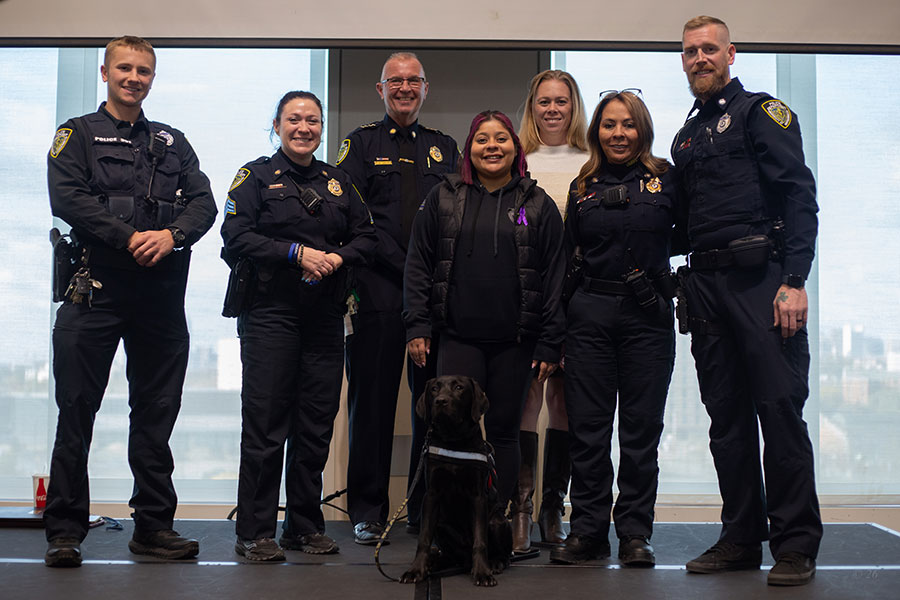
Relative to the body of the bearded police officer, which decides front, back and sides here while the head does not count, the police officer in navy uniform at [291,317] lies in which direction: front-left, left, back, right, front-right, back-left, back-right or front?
front-right

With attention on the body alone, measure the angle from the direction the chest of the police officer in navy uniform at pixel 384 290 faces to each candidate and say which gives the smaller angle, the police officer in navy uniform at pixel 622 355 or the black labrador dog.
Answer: the black labrador dog

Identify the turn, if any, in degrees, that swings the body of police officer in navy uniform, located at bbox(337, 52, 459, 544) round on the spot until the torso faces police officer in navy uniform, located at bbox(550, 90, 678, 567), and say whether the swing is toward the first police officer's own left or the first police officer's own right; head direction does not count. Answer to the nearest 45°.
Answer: approximately 45° to the first police officer's own left

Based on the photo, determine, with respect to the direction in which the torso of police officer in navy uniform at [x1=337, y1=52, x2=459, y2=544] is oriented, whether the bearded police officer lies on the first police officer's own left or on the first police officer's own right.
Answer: on the first police officer's own left

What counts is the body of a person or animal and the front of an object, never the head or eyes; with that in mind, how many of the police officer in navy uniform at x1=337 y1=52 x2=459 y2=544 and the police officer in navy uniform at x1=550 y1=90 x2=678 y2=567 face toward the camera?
2

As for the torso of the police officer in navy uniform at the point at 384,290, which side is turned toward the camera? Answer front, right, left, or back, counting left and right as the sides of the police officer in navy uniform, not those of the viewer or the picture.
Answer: front

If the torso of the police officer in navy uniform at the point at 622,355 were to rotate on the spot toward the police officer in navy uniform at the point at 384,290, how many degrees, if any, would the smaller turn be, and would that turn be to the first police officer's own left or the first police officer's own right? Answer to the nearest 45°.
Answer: approximately 90° to the first police officer's own right

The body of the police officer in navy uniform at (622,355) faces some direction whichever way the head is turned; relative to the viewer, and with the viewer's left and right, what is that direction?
facing the viewer

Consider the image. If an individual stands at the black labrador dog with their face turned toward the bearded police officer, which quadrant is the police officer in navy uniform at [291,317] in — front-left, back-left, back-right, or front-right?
back-left

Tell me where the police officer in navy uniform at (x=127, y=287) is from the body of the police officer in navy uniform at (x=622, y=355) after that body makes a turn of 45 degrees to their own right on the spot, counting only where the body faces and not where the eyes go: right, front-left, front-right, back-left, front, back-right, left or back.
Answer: front-right

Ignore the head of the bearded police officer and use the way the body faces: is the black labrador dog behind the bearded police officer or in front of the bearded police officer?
in front

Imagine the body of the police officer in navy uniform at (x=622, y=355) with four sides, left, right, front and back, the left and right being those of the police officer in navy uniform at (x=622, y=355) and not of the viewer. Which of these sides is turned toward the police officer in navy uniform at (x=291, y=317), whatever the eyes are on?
right

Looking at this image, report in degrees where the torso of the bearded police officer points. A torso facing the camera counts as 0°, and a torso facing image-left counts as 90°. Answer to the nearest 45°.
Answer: approximately 45°
